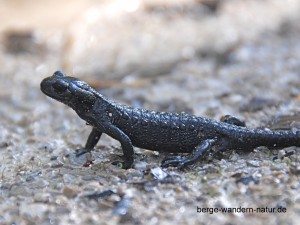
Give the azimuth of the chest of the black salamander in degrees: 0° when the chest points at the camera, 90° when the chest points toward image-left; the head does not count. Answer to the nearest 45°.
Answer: approximately 90°

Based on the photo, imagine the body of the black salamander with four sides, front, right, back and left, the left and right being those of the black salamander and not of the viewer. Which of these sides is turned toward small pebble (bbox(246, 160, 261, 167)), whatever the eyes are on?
back
